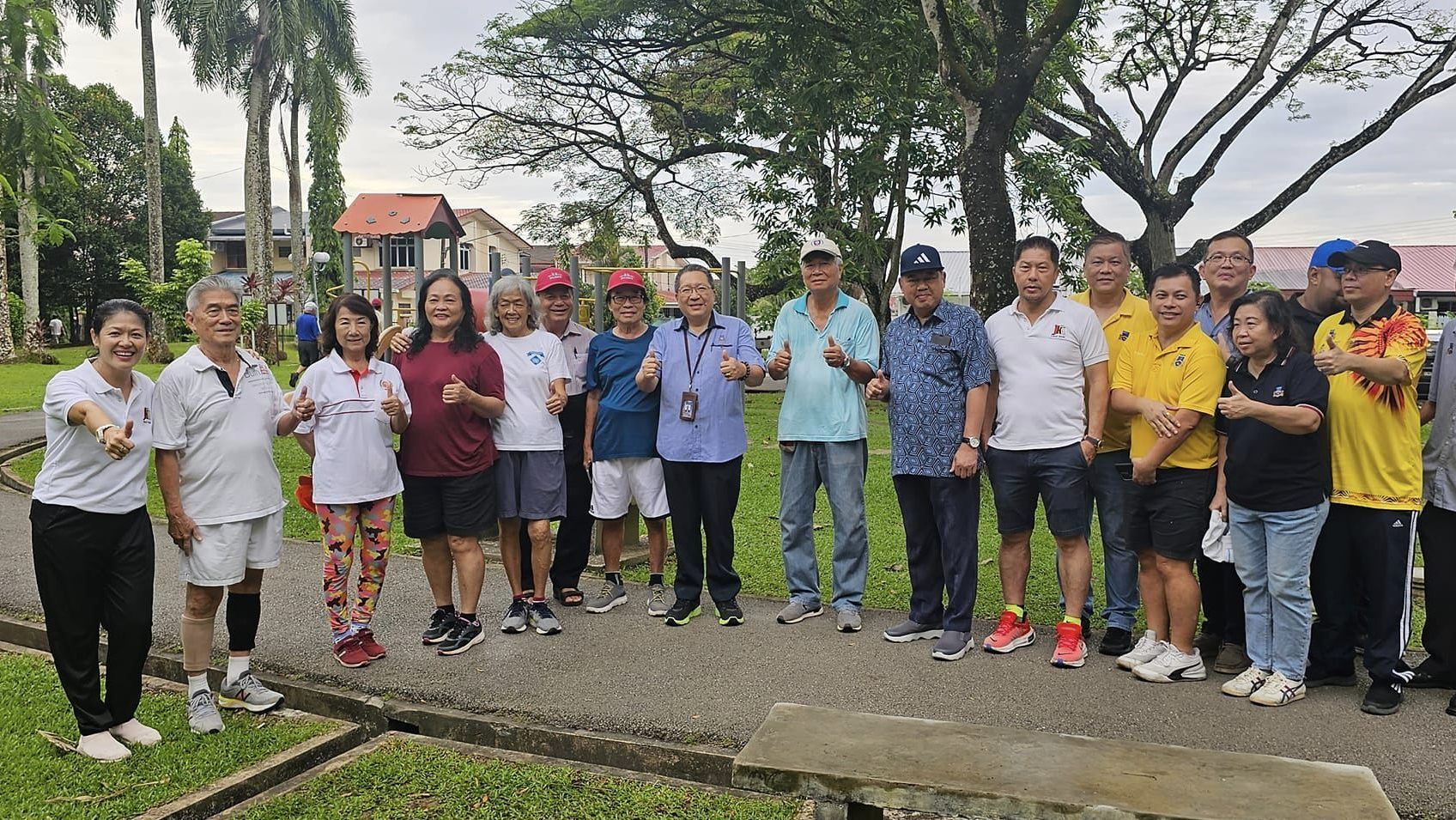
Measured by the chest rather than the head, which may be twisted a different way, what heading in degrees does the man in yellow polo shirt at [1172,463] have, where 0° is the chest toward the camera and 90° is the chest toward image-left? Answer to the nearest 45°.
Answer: approximately 45°

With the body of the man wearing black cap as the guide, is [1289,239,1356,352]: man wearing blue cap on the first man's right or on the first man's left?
on the first man's right

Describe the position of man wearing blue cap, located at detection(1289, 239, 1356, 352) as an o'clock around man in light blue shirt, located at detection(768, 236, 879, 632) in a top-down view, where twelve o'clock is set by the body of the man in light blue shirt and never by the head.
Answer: The man wearing blue cap is roughly at 9 o'clock from the man in light blue shirt.

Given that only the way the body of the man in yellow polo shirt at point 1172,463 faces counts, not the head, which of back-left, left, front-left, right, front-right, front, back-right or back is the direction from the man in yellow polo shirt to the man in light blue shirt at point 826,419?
front-right

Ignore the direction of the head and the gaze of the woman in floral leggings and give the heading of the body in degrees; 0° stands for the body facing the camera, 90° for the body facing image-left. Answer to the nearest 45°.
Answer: approximately 0°

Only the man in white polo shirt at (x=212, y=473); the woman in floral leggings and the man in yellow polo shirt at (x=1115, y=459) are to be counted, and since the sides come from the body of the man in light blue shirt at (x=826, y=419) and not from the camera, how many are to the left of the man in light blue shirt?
1

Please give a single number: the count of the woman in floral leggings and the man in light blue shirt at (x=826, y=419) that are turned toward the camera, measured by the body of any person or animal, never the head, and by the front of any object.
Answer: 2

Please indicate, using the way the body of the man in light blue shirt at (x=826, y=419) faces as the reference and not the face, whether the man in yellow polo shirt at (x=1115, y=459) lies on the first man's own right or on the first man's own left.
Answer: on the first man's own left
